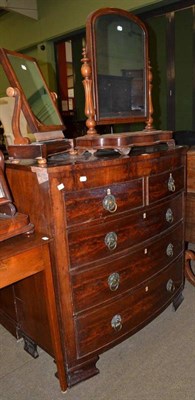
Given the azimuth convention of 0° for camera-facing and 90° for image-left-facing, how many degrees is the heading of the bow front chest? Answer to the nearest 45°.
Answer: approximately 315°

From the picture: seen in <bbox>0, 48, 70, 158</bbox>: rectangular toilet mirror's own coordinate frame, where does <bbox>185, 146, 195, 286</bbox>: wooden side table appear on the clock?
The wooden side table is roughly at 10 o'clock from the rectangular toilet mirror.

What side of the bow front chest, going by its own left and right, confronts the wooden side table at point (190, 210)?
left

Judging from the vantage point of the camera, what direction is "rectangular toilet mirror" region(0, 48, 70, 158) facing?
facing the viewer and to the right of the viewer
